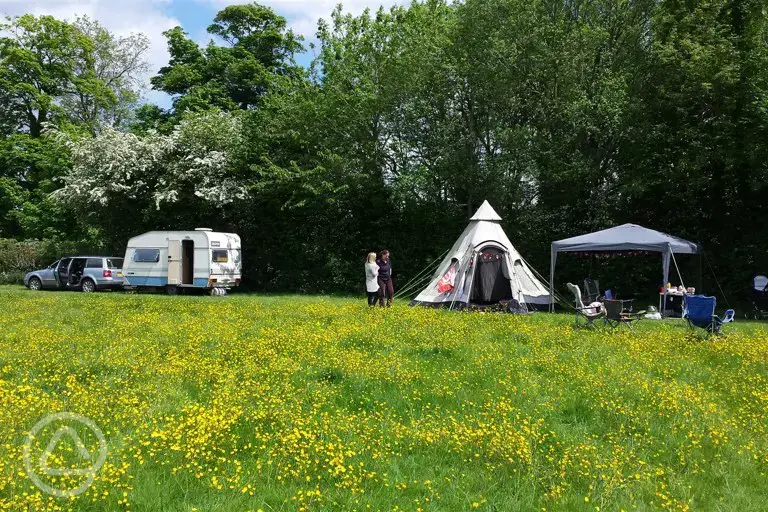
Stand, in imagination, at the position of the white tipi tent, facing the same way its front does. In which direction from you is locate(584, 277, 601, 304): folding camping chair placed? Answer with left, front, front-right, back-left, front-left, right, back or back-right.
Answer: left

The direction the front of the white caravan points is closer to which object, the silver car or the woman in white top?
the silver car

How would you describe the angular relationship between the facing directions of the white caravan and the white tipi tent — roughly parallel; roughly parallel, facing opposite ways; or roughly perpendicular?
roughly perpendicular

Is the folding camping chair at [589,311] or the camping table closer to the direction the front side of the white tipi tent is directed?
the folding camping chair

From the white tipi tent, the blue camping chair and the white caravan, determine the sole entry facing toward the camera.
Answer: the white tipi tent

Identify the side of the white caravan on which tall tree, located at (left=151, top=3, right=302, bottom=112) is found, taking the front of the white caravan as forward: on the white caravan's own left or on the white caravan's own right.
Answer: on the white caravan's own right

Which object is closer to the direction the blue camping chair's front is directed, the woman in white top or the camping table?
the camping table

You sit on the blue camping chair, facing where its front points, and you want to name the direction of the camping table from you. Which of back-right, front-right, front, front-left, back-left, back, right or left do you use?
front-left
